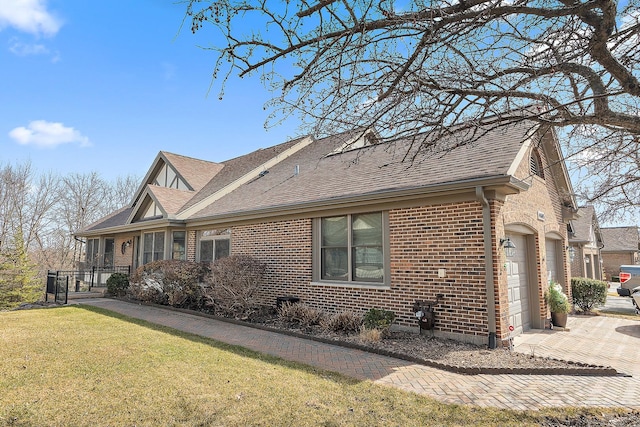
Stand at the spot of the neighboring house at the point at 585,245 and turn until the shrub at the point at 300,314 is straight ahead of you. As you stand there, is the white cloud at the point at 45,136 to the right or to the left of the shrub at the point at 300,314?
right

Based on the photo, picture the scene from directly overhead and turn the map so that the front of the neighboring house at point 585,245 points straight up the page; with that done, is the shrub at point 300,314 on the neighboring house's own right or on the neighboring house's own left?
on the neighboring house's own right

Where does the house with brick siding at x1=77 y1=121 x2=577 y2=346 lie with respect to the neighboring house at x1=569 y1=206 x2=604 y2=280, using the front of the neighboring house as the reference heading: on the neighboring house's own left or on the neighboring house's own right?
on the neighboring house's own right

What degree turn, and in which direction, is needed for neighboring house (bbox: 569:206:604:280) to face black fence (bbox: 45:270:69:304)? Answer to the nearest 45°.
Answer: approximately 90° to its right

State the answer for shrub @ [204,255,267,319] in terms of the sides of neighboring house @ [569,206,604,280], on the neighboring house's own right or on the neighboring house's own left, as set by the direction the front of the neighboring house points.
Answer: on the neighboring house's own right

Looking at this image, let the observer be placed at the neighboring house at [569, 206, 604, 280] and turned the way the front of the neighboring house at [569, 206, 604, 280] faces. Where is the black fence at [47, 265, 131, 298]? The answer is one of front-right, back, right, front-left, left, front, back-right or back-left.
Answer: right

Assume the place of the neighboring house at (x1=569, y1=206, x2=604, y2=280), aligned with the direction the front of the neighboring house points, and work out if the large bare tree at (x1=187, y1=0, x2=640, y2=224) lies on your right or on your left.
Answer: on your right

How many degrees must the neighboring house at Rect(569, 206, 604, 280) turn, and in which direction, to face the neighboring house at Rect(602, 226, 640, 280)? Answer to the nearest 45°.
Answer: approximately 135° to its left

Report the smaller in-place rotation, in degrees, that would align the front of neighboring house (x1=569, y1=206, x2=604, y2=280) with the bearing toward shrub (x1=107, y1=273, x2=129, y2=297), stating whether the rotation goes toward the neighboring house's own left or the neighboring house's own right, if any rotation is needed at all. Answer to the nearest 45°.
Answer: approximately 90° to the neighboring house's own right

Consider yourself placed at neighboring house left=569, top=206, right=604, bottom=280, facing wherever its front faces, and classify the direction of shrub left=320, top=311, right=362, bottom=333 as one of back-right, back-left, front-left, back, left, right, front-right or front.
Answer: front-right

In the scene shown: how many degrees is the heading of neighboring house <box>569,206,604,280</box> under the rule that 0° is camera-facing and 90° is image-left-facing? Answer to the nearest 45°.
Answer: approximately 315°

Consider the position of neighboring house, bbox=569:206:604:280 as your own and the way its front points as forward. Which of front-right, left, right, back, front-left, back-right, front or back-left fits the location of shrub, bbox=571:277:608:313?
front-right
